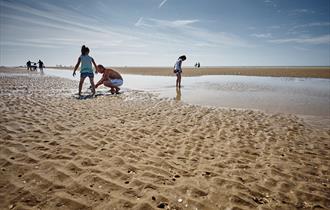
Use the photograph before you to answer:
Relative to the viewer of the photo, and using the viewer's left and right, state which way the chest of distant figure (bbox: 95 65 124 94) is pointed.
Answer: facing to the left of the viewer
